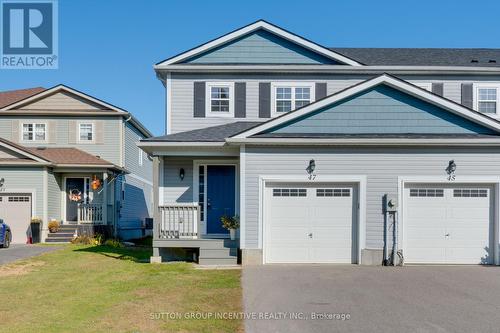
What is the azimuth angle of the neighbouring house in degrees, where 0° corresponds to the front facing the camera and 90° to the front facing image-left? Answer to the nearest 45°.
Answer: approximately 0°

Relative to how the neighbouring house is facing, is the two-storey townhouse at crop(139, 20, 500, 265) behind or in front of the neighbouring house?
in front

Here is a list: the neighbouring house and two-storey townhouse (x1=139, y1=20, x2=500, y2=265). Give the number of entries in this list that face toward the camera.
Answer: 2

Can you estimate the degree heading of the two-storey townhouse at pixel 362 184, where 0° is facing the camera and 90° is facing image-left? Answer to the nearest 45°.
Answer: approximately 0°

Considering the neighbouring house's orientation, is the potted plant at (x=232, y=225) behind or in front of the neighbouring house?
in front
